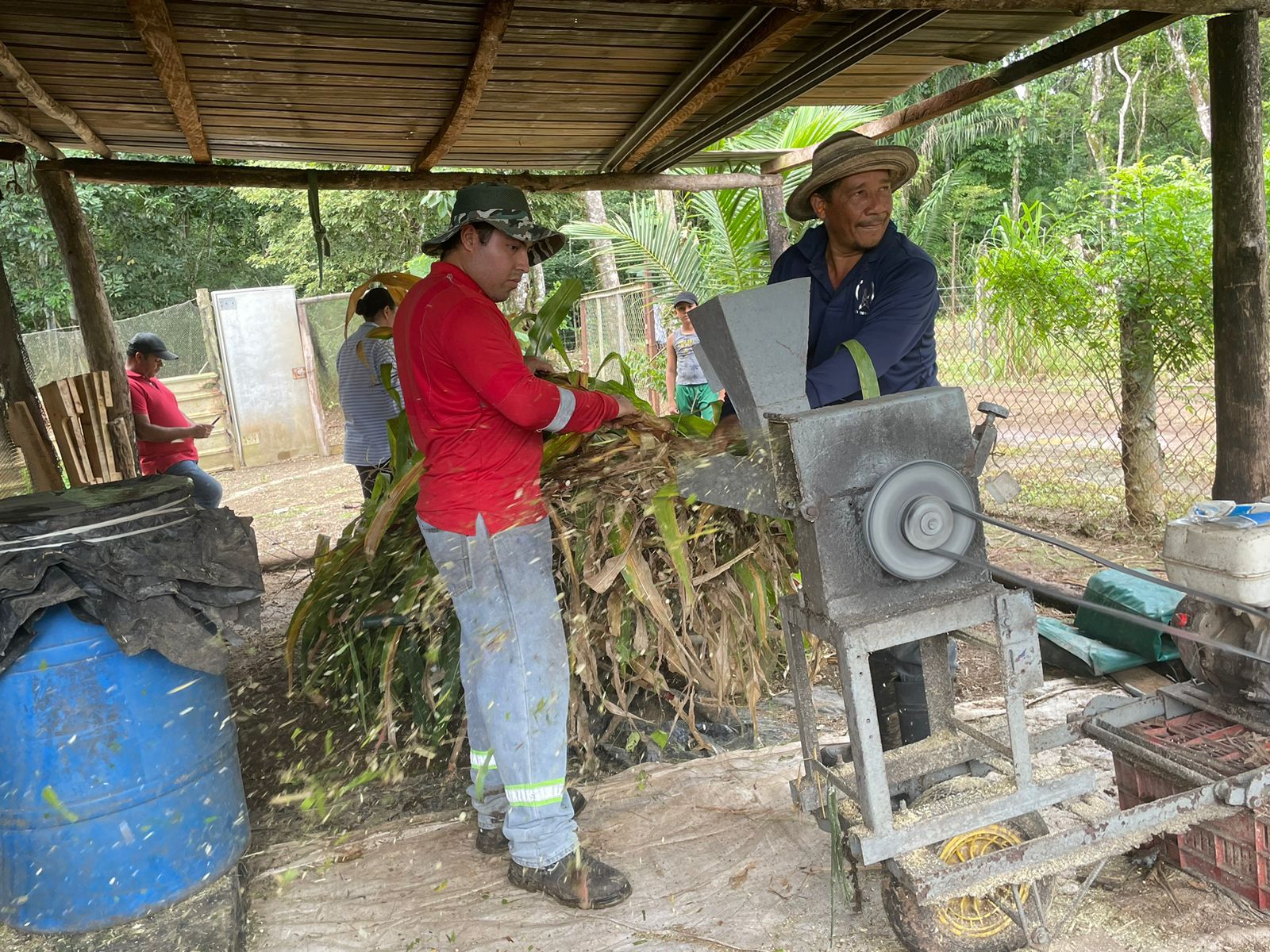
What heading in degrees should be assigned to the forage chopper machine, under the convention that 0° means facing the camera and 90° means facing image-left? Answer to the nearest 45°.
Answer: approximately 90°

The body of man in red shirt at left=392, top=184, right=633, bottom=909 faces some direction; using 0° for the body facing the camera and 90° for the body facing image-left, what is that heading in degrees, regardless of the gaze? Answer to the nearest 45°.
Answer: approximately 270°

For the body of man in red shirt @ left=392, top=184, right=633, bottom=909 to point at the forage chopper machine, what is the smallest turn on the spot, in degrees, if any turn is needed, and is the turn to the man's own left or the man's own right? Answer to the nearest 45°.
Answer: approximately 45° to the man's own right

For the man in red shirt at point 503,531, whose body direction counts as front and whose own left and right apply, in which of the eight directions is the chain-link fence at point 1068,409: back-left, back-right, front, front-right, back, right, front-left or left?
front-left

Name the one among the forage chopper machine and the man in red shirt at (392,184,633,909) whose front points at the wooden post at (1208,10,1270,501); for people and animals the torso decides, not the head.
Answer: the man in red shirt

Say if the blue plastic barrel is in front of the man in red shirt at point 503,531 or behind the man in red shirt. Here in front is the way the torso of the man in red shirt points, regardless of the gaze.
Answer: behind

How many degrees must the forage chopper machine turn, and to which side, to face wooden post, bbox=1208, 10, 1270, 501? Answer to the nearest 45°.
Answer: approximately 135° to its right

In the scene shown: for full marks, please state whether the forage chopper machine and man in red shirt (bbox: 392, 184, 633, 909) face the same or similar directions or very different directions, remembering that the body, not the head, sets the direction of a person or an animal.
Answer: very different directions

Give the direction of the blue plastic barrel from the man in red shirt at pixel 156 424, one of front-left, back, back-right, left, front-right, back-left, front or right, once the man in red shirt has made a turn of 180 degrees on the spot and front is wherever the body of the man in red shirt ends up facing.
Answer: left

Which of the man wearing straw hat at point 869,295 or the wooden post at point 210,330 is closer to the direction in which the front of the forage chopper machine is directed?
the wooden post

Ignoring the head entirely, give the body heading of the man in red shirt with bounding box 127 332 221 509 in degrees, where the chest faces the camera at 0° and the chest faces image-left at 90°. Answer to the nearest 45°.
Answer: approximately 270°

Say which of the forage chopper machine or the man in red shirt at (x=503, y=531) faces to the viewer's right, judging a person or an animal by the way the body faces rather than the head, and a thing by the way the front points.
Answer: the man in red shirt

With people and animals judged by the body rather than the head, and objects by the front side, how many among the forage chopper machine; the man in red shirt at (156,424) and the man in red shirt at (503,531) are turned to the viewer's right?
2

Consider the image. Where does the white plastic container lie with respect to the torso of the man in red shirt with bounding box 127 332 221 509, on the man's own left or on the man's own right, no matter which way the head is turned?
on the man's own right
